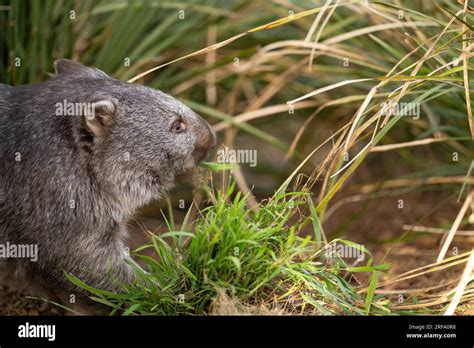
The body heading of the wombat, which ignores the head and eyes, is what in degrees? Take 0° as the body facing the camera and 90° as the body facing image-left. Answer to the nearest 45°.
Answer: approximately 270°
